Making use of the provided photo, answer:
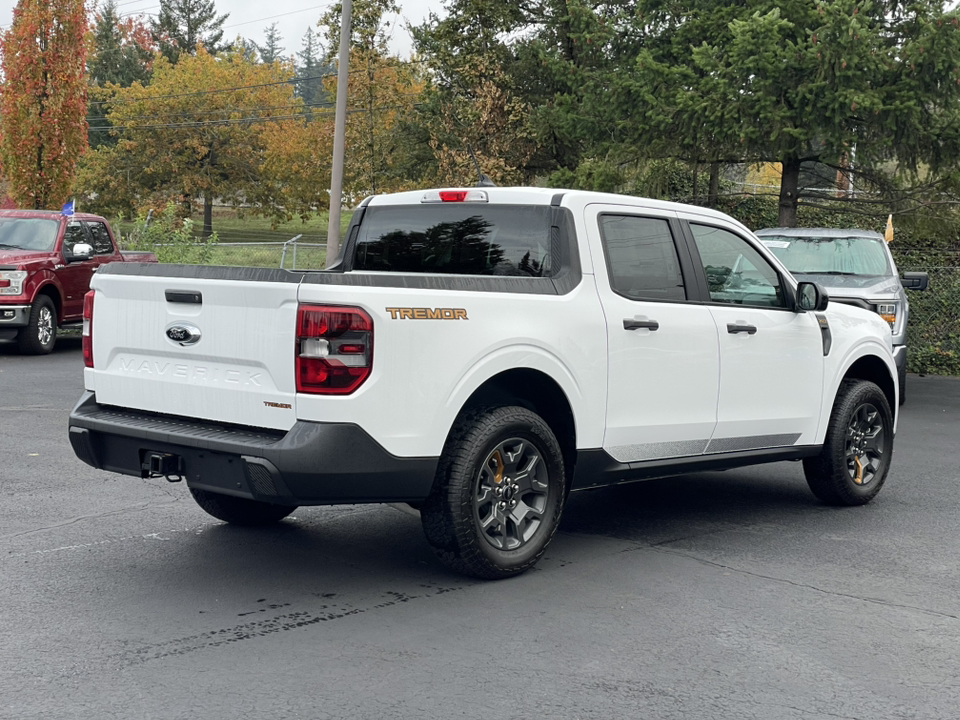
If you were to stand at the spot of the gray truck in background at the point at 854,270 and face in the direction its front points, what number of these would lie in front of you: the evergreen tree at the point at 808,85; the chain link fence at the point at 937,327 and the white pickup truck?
1

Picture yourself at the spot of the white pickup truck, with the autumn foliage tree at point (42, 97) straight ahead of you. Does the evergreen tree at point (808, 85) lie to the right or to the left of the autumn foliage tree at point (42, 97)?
right

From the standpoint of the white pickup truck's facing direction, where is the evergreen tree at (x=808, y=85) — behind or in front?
in front

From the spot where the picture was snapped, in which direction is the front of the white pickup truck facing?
facing away from the viewer and to the right of the viewer

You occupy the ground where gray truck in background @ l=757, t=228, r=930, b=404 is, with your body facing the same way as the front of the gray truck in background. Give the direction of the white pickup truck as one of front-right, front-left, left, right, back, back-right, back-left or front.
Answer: front

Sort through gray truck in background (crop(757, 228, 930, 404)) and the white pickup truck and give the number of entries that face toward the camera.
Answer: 1

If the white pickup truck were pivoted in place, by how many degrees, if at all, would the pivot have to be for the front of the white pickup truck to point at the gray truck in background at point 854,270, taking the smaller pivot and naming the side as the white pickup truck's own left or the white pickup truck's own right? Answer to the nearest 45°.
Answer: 0° — it already faces it

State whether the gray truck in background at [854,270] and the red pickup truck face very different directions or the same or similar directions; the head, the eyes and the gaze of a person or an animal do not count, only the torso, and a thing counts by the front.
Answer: same or similar directions

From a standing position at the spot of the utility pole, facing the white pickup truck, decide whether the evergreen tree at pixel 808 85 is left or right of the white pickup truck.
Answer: left

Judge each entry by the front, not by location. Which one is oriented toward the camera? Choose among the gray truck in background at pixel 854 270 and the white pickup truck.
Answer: the gray truck in background

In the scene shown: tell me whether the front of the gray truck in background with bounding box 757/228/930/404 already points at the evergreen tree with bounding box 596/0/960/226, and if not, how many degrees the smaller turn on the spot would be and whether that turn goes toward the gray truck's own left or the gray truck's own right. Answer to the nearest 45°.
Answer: approximately 180°

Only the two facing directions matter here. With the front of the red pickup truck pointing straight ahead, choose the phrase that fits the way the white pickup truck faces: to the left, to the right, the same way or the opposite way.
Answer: the opposite way

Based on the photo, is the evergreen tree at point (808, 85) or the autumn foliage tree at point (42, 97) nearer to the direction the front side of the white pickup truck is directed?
the evergreen tree

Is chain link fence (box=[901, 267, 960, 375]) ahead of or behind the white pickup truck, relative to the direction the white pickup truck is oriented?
ahead

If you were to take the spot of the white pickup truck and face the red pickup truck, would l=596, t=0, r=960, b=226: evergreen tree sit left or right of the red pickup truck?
right

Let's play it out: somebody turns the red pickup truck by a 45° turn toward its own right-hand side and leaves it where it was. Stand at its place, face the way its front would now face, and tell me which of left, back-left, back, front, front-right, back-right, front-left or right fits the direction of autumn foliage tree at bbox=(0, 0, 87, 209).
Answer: right

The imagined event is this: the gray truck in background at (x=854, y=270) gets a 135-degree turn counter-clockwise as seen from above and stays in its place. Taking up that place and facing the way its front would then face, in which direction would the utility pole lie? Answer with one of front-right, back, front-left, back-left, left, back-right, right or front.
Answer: left

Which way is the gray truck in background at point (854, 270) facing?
toward the camera

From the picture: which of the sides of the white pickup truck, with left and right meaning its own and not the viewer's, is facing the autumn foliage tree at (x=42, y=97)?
left

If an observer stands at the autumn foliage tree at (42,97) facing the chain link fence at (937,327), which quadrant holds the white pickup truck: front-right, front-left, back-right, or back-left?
front-right

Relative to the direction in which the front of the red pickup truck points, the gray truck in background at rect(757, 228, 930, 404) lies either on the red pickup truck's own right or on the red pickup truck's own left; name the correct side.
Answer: on the red pickup truck's own left
